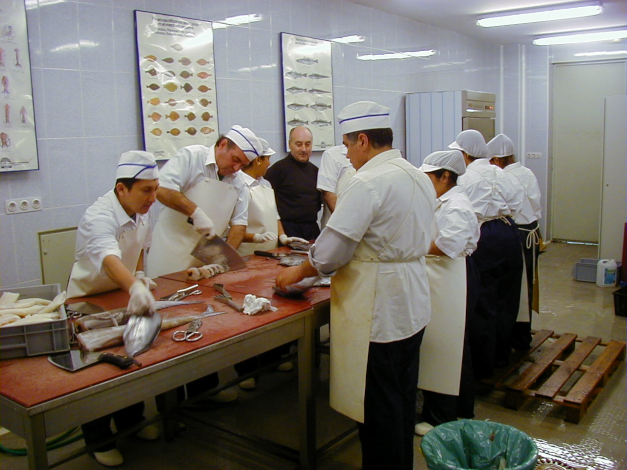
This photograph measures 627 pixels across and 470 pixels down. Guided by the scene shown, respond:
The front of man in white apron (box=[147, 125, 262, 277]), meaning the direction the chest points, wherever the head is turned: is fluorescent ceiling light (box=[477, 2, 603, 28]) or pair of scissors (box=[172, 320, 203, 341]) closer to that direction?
the pair of scissors

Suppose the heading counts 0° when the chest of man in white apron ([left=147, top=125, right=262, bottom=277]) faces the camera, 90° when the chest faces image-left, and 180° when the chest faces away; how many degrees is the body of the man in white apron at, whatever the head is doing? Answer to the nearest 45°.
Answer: approximately 315°

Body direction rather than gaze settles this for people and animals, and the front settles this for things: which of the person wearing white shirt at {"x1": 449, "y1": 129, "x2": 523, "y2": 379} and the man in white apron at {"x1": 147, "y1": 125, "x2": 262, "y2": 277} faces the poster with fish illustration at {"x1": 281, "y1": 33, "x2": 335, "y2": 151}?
the person wearing white shirt

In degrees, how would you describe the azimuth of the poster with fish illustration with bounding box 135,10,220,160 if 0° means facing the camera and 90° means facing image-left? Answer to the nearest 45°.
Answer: approximately 315°

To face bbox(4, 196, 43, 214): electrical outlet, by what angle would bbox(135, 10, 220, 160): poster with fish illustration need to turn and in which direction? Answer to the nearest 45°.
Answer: approximately 90° to its right

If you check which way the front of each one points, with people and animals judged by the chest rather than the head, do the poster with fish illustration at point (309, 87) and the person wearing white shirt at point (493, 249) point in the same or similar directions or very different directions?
very different directions

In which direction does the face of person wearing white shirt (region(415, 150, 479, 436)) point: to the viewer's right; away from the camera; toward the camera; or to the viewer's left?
to the viewer's left

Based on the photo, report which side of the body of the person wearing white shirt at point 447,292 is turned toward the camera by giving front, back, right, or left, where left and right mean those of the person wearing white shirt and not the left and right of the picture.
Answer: left

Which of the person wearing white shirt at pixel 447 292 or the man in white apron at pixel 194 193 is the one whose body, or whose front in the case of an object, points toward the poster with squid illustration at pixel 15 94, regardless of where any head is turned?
the person wearing white shirt

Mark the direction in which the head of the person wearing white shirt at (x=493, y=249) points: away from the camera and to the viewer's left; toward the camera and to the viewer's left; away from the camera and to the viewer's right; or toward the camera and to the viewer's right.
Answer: away from the camera and to the viewer's left

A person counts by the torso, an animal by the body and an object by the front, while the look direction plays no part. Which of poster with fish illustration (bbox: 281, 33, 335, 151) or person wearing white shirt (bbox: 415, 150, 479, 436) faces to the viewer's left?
the person wearing white shirt
